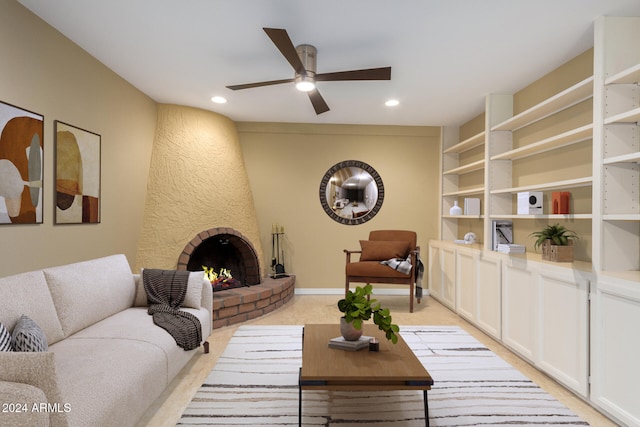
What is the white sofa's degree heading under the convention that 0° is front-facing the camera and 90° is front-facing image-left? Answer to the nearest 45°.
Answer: approximately 315°

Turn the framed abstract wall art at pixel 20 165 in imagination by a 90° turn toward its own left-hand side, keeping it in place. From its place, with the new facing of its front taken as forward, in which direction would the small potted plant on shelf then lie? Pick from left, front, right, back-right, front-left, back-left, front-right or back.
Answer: right

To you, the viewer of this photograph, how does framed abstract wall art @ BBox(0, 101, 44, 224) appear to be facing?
facing the viewer and to the right of the viewer

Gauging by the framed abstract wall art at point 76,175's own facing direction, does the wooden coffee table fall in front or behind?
in front

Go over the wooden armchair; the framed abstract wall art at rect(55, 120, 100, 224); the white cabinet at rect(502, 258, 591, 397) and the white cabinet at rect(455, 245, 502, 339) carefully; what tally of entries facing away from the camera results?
0

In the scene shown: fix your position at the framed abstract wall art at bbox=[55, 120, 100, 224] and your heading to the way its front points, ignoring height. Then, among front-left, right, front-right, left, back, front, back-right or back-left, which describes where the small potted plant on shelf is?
front

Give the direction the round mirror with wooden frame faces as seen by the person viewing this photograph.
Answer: facing the viewer

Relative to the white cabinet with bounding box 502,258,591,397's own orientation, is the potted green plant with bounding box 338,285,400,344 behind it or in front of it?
in front

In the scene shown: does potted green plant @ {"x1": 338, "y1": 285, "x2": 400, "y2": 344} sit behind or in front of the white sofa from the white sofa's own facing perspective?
in front

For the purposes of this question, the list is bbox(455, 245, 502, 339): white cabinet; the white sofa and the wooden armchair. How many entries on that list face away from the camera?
0

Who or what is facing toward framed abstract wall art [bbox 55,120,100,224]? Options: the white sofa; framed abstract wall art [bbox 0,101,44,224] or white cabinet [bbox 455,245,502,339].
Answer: the white cabinet

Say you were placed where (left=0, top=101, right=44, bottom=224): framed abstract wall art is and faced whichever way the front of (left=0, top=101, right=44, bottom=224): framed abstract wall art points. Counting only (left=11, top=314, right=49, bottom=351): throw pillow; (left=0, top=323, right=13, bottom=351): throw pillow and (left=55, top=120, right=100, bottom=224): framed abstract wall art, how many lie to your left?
1

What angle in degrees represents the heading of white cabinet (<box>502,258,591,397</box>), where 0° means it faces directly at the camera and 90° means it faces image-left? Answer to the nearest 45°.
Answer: approximately 45°
